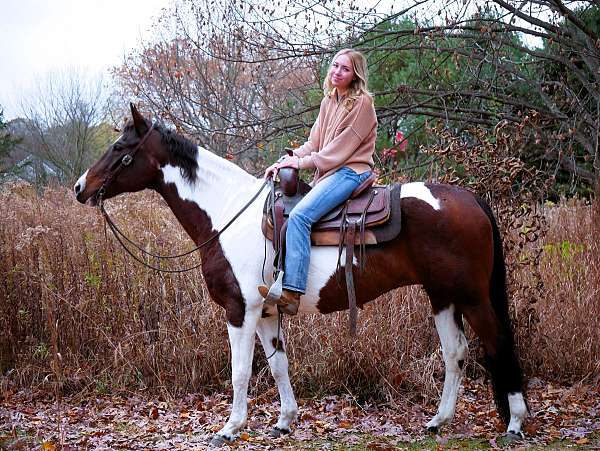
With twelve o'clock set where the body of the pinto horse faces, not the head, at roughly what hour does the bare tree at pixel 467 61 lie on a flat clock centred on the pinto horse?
The bare tree is roughly at 4 o'clock from the pinto horse.

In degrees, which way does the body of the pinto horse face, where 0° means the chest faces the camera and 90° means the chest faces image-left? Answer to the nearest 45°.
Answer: approximately 90°

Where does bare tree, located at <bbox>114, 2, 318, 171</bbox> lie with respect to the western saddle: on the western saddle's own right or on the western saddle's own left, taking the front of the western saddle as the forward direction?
on the western saddle's own right

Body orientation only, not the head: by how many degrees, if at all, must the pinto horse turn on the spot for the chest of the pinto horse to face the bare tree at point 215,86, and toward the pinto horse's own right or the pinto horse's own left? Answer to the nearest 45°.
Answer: approximately 90° to the pinto horse's own right

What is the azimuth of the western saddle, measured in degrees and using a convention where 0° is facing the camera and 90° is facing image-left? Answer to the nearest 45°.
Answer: approximately 90°
